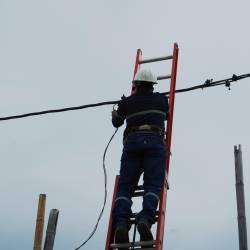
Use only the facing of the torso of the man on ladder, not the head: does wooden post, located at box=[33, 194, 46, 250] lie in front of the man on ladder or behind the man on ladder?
in front

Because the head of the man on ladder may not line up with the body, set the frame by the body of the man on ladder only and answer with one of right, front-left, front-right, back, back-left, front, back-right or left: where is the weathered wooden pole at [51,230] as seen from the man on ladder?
front-left

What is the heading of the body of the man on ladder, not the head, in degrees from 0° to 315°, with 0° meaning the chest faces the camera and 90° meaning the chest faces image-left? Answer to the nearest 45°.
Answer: approximately 180°

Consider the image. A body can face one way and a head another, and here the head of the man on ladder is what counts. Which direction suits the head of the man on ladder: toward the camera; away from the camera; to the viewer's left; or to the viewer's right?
away from the camera

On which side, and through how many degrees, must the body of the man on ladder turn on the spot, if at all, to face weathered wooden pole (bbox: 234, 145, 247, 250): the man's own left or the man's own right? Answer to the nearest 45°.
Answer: approximately 45° to the man's own right

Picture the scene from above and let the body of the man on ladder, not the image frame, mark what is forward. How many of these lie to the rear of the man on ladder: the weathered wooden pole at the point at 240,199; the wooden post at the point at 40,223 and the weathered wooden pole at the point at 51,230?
0
